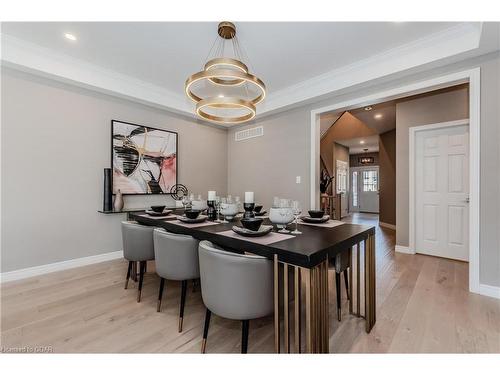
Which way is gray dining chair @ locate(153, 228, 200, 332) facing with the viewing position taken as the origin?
facing away from the viewer and to the right of the viewer

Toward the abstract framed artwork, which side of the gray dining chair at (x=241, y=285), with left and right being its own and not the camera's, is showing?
left

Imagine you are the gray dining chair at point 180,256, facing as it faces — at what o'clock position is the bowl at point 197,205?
The bowl is roughly at 11 o'clock from the gray dining chair.

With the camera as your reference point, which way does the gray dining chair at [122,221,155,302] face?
facing away from the viewer and to the right of the viewer

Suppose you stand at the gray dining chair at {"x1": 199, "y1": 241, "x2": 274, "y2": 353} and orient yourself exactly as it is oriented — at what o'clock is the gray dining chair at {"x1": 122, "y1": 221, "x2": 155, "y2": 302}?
the gray dining chair at {"x1": 122, "y1": 221, "x2": 155, "y2": 302} is roughly at 9 o'clock from the gray dining chair at {"x1": 199, "y1": 241, "x2": 274, "y2": 353}.

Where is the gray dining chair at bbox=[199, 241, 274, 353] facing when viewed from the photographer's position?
facing away from the viewer and to the right of the viewer

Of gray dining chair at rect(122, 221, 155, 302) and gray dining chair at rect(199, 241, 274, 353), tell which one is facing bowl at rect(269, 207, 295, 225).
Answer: gray dining chair at rect(199, 241, 274, 353)
